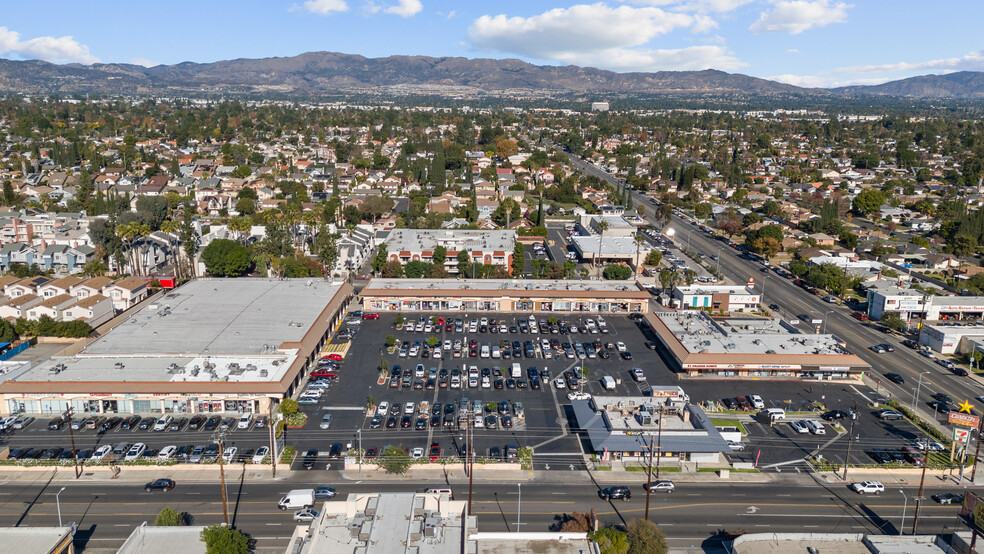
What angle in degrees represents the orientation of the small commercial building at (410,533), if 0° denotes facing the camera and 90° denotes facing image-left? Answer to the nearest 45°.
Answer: approximately 180°

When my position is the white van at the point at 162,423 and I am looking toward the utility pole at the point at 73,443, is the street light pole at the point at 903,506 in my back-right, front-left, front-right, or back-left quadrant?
back-left

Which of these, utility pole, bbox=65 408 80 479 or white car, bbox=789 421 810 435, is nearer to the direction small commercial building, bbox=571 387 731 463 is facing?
the utility pole

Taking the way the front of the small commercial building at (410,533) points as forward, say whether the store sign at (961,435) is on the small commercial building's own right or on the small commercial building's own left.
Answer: on the small commercial building's own right

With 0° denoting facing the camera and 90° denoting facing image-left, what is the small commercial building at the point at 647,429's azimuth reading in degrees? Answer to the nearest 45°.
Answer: approximately 0°

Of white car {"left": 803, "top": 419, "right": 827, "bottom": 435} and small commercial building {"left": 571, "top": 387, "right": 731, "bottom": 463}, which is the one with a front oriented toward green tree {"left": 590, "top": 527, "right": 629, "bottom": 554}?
the small commercial building

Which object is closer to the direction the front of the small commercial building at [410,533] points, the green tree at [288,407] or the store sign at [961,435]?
the green tree

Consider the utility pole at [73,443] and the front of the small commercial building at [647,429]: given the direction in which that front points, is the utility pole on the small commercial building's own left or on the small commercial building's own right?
on the small commercial building's own right

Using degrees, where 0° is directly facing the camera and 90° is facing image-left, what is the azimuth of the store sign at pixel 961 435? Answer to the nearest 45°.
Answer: approximately 0°

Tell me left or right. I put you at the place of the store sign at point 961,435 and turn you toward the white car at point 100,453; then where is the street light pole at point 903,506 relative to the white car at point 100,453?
left
